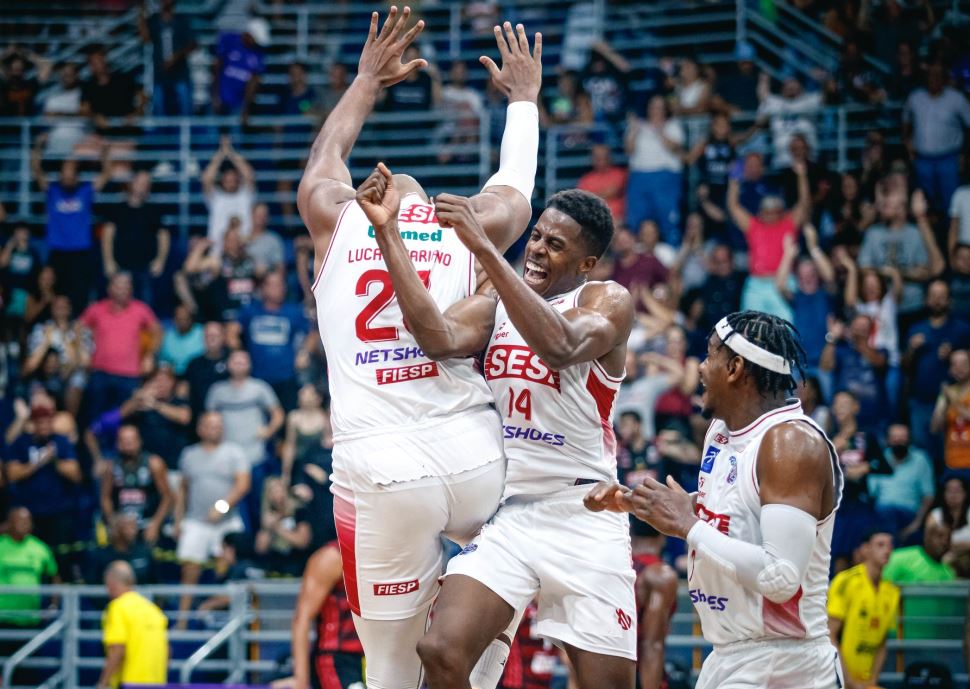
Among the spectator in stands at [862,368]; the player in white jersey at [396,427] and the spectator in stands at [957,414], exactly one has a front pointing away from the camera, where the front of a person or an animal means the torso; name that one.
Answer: the player in white jersey

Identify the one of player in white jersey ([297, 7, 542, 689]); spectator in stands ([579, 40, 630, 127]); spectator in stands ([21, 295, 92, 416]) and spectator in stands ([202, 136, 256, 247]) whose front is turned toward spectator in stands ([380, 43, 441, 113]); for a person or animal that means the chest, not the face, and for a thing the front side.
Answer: the player in white jersey

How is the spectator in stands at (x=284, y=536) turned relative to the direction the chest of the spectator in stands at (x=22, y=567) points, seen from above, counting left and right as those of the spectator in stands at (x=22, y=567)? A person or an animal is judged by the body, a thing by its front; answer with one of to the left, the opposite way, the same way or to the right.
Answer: the same way

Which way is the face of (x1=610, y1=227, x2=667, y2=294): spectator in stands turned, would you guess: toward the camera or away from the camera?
toward the camera

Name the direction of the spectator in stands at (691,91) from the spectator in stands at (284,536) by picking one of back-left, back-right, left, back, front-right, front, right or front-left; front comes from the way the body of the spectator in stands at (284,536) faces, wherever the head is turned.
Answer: back-left

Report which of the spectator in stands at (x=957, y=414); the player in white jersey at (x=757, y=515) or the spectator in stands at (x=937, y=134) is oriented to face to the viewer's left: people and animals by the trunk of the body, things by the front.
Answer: the player in white jersey

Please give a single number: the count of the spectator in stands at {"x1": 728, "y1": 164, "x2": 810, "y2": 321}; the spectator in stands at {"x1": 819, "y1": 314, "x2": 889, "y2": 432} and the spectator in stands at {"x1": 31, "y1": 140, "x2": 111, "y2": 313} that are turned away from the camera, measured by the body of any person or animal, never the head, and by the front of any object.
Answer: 0

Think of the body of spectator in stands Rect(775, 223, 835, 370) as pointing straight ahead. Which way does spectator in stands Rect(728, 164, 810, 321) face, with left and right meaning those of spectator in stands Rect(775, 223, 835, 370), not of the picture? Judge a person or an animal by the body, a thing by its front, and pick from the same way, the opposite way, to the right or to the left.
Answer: the same way

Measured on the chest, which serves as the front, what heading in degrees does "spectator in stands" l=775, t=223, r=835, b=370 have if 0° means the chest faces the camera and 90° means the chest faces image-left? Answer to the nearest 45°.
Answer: approximately 0°

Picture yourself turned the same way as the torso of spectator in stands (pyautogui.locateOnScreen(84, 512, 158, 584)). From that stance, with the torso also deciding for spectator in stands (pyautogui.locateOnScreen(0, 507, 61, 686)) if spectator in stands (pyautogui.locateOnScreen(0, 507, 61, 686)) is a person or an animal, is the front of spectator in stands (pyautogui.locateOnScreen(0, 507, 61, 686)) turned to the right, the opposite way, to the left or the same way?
the same way

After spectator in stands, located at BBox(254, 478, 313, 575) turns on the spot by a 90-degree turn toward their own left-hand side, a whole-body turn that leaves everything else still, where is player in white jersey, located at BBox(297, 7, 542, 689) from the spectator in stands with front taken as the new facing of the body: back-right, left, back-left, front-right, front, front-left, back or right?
right

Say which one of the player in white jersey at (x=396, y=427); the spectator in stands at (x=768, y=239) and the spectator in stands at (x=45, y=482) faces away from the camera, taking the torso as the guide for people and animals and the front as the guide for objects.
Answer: the player in white jersey

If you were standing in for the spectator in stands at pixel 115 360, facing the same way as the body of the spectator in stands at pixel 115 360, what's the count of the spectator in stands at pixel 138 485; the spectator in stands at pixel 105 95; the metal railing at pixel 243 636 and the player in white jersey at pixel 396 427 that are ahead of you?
3

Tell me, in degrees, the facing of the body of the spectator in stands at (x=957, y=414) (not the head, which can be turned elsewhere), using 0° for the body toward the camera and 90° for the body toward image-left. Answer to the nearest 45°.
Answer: approximately 0°

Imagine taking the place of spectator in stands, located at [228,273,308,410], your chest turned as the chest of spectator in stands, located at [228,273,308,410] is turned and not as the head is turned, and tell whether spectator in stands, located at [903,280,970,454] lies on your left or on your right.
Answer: on your left

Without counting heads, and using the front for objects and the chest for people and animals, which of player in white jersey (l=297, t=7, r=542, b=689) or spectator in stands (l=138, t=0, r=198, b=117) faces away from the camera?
the player in white jersey

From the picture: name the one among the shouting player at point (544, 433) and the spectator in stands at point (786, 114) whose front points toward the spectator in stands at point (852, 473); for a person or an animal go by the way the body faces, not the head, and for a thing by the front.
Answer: the spectator in stands at point (786, 114)

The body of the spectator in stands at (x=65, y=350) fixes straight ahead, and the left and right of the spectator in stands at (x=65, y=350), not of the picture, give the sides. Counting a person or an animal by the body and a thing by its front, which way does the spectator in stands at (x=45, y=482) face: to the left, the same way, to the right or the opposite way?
the same way

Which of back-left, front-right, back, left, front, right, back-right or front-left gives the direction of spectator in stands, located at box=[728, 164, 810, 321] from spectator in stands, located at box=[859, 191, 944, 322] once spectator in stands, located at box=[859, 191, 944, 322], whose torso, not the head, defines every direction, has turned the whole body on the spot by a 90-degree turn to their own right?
front

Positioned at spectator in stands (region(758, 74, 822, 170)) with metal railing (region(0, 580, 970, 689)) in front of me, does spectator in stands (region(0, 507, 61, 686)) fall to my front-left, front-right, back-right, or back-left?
front-right

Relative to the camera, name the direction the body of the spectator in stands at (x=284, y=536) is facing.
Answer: toward the camera

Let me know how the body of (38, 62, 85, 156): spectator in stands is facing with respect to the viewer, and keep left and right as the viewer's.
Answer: facing the viewer
